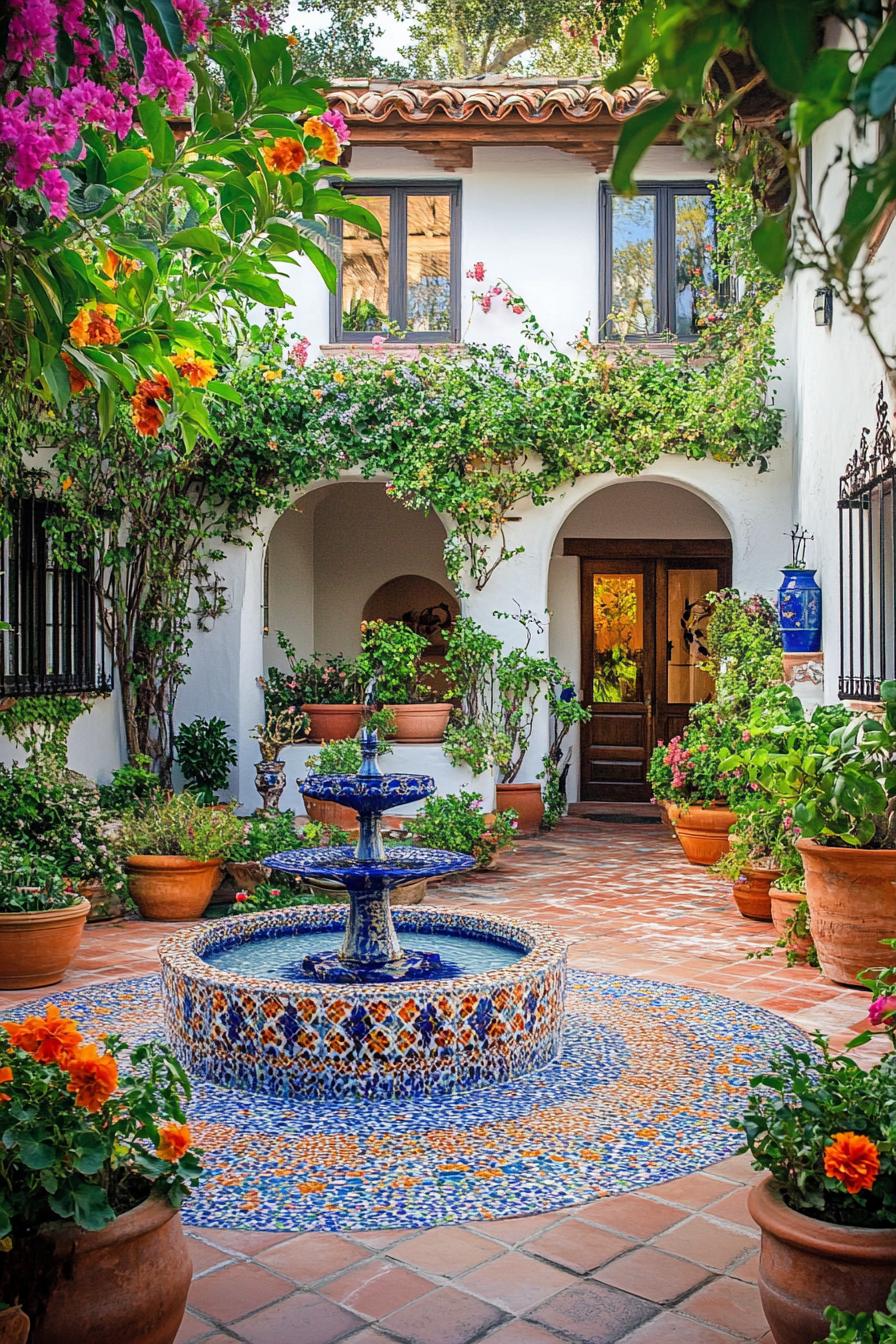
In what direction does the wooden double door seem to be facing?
toward the camera

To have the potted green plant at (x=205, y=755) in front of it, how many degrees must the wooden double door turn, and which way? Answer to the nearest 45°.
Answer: approximately 45° to its right

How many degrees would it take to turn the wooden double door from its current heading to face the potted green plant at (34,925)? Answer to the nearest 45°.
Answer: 0° — it already faces it

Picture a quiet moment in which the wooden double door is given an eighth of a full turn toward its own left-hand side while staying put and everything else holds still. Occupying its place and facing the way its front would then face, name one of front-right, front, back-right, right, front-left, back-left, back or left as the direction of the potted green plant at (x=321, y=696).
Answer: right

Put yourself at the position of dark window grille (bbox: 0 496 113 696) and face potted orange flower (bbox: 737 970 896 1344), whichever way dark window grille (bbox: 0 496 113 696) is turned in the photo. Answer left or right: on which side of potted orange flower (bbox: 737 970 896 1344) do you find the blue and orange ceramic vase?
left

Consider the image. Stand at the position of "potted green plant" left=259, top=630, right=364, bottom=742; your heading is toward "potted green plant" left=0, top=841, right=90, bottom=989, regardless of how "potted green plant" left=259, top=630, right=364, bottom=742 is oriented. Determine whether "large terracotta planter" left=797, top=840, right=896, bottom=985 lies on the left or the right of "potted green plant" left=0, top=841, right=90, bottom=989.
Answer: left

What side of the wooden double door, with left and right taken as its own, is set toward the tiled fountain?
front

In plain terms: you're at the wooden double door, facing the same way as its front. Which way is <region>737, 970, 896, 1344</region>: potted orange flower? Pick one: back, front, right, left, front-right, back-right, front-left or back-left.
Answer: front

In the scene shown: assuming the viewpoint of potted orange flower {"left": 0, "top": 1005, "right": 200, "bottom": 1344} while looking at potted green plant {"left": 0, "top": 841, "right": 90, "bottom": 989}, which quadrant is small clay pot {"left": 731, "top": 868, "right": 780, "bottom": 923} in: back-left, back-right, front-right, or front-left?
front-right

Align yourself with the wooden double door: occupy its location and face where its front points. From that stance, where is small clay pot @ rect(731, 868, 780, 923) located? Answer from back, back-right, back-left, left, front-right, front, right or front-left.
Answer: front

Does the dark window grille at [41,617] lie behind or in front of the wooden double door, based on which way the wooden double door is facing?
in front

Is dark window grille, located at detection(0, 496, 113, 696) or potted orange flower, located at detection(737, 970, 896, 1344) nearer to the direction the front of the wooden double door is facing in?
the potted orange flower

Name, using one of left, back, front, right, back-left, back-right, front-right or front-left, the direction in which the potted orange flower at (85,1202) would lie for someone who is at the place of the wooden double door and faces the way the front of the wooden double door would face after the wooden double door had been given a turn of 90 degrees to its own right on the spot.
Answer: left

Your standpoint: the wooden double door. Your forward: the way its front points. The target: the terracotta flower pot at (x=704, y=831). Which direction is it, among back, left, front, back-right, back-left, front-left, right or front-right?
front

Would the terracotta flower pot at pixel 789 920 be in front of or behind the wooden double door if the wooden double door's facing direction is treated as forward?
in front

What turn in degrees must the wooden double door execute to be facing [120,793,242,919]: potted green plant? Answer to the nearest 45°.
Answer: approximately 45° to its right
